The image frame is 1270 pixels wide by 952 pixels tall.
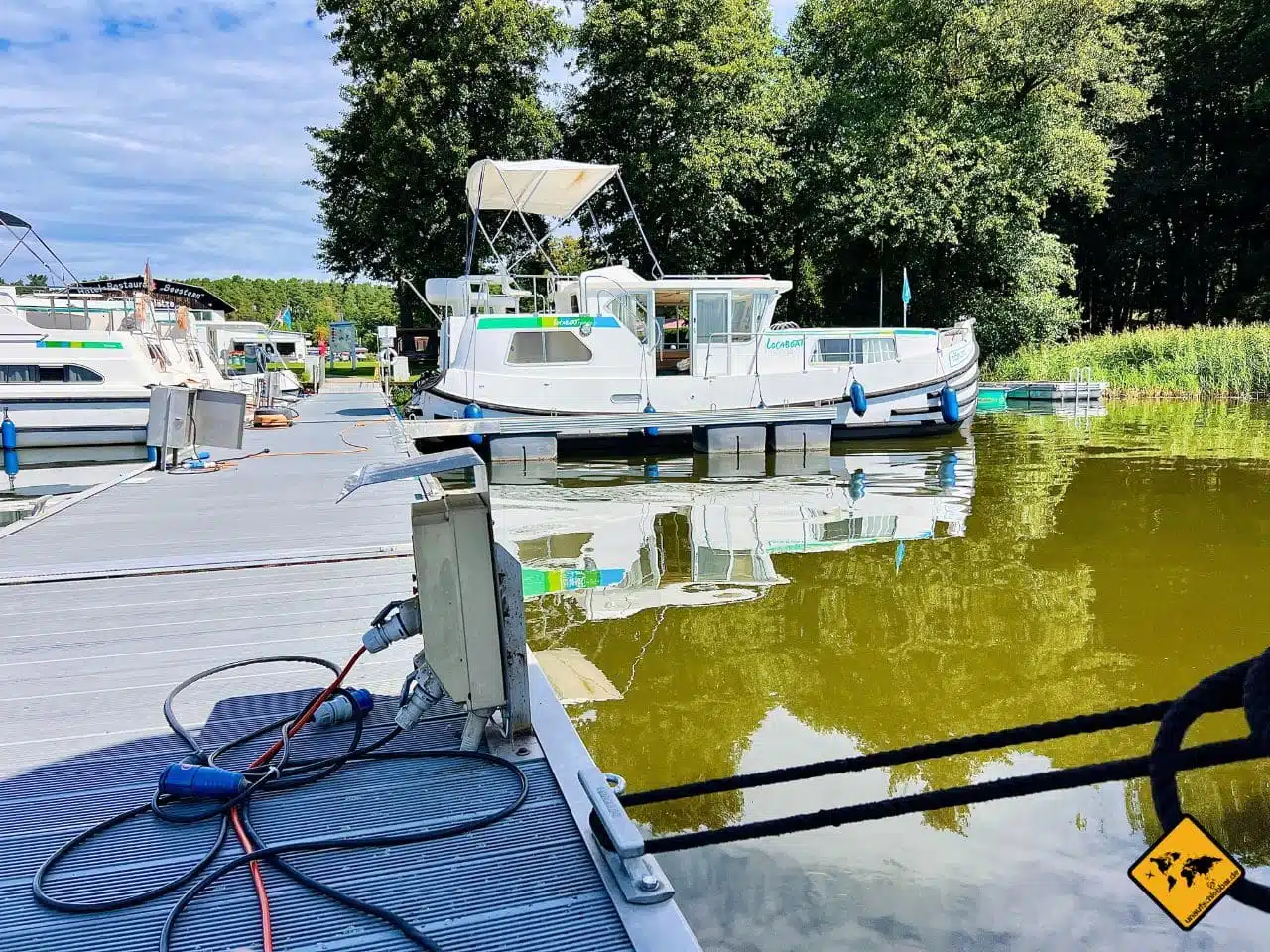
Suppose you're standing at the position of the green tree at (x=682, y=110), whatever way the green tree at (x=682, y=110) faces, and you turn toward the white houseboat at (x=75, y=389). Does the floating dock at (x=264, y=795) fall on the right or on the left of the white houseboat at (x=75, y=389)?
left

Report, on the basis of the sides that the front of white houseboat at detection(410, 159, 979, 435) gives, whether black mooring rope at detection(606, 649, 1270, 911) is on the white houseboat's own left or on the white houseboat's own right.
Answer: on the white houseboat's own right

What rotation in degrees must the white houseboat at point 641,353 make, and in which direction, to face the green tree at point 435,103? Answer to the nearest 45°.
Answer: approximately 135° to its left

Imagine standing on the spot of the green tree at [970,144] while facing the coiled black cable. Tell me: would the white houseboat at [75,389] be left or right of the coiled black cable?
right

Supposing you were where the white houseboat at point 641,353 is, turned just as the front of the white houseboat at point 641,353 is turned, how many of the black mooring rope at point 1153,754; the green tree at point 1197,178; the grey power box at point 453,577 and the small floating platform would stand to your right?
2

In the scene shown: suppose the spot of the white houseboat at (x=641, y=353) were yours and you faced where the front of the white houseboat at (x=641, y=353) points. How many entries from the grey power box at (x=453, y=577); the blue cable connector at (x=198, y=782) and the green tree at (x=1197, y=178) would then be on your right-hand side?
2

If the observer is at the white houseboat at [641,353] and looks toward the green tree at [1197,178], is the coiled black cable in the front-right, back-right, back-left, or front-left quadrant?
back-right

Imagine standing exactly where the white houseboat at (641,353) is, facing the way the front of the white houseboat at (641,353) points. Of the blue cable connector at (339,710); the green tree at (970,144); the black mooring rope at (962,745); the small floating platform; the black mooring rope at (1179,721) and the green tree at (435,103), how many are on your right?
3

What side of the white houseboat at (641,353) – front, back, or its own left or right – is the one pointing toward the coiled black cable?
right

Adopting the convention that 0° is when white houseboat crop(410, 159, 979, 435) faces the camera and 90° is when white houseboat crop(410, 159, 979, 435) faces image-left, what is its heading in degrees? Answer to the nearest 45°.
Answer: approximately 270°

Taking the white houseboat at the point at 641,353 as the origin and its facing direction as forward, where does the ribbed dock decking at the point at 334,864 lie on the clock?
The ribbed dock decking is roughly at 3 o'clock from the white houseboat.

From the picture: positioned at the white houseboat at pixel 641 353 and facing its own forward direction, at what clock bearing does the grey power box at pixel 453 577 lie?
The grey power box is roughly at 3 o'clock from the white houseboat.

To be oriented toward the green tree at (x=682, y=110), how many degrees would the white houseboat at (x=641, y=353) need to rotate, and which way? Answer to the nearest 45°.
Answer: approximately 90° to its left

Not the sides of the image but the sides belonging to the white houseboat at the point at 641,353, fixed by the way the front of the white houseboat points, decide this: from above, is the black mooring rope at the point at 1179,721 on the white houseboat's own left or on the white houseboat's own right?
on the white houseboat's own right
